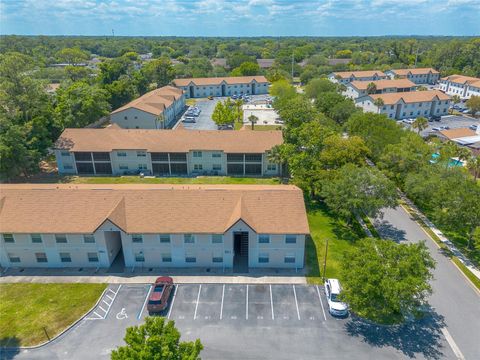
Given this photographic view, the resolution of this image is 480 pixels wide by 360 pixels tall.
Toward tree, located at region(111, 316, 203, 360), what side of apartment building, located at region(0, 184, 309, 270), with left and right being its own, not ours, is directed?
front

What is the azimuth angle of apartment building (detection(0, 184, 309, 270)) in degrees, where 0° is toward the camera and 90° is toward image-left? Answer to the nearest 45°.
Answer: approximately 0°

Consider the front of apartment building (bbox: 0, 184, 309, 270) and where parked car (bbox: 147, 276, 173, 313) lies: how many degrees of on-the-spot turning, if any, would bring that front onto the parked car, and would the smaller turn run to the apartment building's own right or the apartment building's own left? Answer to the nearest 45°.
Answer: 0° — it already faces it

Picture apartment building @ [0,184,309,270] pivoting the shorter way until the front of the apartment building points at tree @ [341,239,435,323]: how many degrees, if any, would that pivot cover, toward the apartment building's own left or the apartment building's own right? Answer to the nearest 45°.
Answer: approximately 45° to the apartment building's own left

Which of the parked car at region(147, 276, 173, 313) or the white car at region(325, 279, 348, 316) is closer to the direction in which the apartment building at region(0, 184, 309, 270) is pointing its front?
the parked car

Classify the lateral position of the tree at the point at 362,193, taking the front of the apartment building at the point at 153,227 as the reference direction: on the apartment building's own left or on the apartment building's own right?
on the apartment building's own left

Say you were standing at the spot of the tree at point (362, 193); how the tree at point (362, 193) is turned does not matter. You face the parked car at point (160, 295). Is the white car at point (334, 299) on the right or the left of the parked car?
left

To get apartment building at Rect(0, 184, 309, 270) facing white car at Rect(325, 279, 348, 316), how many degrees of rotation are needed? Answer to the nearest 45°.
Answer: approximately 45° to its left
